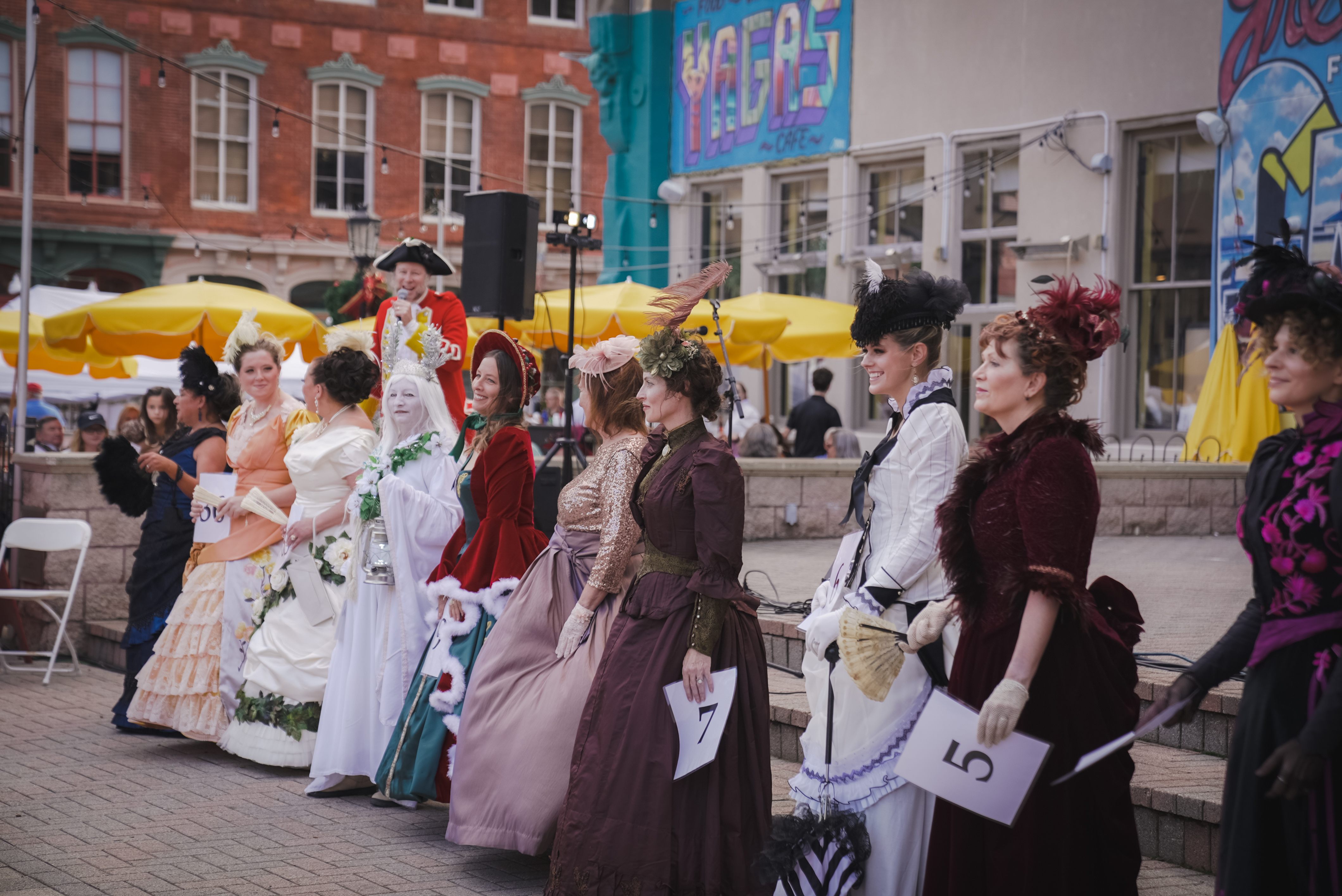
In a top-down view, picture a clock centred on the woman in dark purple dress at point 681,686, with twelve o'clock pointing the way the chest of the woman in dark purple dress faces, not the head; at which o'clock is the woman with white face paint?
The woman with white face paint is roughly at 2 o'clock from the woman in dark purple dress.

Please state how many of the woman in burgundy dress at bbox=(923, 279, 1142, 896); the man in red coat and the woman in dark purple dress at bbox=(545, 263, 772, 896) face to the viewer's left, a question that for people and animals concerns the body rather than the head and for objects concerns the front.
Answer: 2

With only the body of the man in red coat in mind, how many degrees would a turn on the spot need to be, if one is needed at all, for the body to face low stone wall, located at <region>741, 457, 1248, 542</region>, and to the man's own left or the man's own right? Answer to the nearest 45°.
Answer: approximately 135° to the man's own left

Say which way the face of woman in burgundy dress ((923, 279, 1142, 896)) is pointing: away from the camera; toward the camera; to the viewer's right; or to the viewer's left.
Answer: to the viewer's left

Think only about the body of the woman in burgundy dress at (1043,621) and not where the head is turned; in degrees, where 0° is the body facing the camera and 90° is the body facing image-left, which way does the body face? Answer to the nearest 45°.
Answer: approximately 90°

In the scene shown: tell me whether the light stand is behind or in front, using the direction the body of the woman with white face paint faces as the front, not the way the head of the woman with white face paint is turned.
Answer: behind

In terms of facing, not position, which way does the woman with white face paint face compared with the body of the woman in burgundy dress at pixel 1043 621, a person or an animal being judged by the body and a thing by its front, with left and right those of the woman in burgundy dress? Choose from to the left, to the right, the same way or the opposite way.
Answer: to the left

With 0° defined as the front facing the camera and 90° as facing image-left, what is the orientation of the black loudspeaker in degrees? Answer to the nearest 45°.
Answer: approximately 45°

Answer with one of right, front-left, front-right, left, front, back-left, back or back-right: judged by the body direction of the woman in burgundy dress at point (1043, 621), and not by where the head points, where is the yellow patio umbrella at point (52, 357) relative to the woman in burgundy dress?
front-right

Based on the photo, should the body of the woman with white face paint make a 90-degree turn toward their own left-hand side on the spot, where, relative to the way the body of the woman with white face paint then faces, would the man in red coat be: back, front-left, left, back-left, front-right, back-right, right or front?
back-left

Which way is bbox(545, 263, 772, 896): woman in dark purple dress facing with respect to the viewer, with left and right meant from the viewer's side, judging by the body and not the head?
facing to the left of the viewer

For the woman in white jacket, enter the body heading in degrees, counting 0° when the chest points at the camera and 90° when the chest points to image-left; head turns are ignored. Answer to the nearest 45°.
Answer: approximately 90°

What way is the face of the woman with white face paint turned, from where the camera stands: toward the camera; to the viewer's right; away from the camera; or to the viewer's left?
toward the camera

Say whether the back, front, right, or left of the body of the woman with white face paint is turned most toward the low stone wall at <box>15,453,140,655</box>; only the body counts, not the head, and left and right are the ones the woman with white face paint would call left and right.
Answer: right

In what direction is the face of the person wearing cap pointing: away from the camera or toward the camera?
toward the camera
